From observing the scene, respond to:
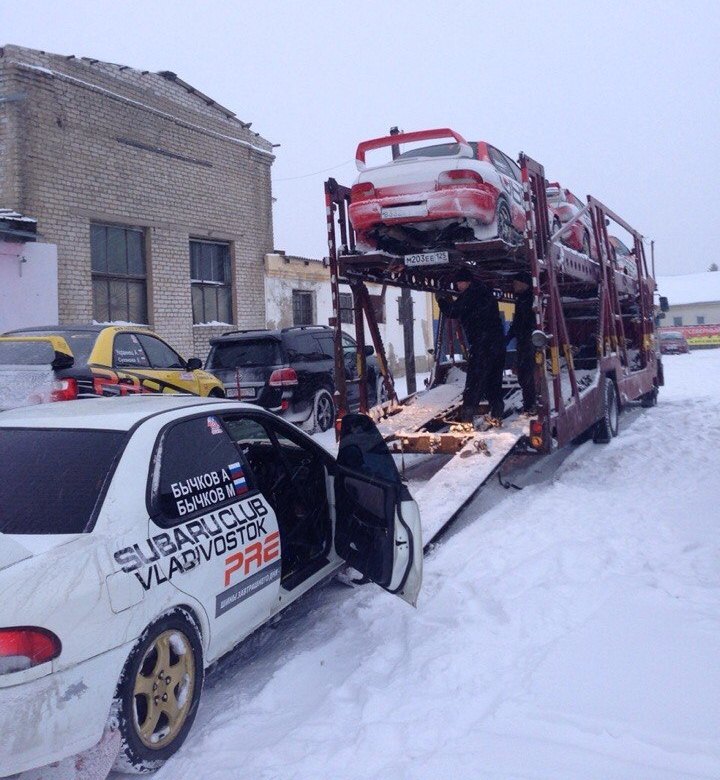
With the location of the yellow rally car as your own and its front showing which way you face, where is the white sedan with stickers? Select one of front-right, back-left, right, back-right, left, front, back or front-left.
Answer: back-right

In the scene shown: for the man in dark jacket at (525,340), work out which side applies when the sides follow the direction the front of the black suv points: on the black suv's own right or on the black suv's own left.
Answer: on the black suv's own right

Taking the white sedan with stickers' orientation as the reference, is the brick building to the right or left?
on its left

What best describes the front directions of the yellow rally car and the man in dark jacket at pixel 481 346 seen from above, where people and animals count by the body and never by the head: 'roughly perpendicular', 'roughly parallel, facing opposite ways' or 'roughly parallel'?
roughly perpendicular

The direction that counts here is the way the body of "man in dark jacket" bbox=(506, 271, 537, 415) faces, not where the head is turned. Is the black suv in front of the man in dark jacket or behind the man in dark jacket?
in front

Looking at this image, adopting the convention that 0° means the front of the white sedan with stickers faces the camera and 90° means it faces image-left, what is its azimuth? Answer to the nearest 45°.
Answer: approximately 225°

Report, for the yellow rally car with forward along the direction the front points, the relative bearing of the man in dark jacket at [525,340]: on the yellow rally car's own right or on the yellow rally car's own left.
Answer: on the yellow rally car's own right
